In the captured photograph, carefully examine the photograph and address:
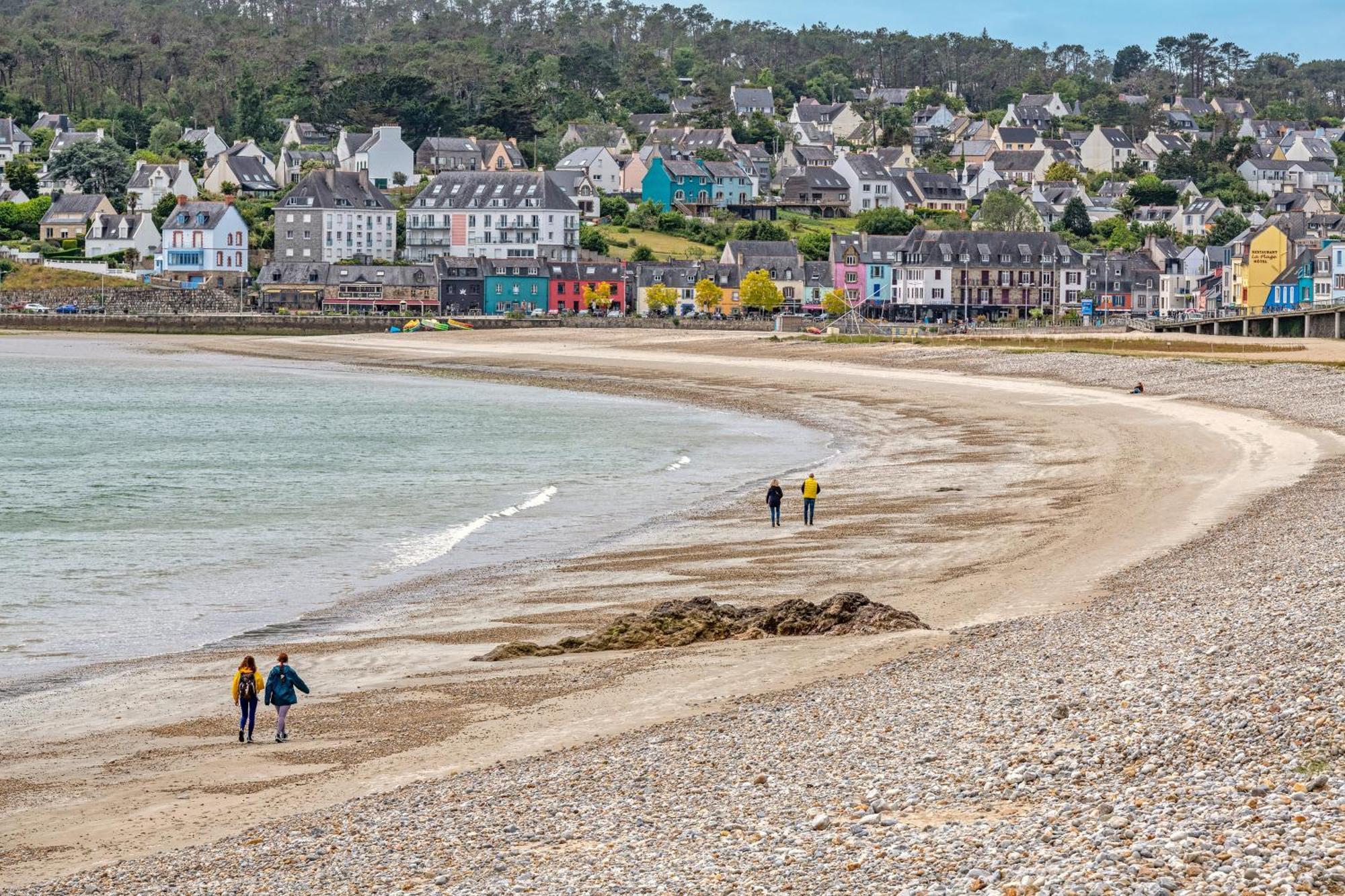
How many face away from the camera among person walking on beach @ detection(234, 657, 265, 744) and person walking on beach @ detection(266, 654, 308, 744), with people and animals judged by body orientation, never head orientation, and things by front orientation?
2

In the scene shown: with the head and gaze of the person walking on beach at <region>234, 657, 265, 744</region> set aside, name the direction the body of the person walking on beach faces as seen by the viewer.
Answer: away from the camera

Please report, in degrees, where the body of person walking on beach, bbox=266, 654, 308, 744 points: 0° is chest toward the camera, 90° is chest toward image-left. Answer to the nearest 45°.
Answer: approximately 180°

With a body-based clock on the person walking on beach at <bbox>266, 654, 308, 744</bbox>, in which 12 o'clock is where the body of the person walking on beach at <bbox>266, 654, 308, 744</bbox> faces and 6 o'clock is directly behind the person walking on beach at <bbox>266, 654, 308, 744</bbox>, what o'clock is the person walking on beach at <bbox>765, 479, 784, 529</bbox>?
the person walking on beach at <bbox>765, 479, 784, 529</bbox> is roughly at 1 o'clock from the person walking on beach at <bbox>266, 654, 308, 744</bbox>.
